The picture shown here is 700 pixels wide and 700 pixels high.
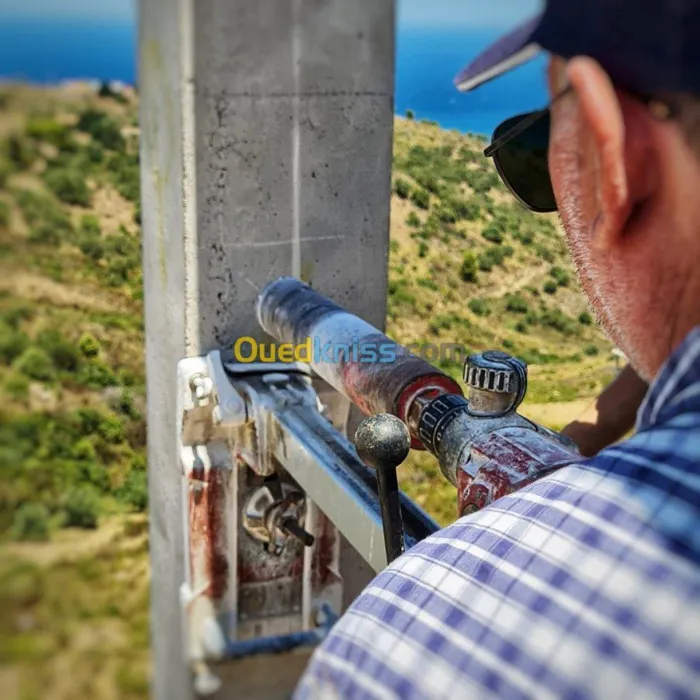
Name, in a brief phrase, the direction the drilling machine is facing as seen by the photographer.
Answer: facing away from the viewer and to the left of the viewer

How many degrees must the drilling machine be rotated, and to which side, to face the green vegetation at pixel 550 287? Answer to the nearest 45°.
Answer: approximately 45° to its right

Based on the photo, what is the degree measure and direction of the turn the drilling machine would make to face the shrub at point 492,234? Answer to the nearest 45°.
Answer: approximately 45° to its right

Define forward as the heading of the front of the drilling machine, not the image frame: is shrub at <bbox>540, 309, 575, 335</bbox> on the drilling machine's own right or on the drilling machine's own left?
on the drilling machine's own right

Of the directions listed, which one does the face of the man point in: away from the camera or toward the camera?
away from the camera

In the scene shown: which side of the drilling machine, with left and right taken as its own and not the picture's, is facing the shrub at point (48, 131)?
front

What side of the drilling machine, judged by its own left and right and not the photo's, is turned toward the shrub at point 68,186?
front

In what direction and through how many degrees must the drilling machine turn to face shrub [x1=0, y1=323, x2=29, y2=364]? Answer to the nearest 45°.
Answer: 0° — it already faces it

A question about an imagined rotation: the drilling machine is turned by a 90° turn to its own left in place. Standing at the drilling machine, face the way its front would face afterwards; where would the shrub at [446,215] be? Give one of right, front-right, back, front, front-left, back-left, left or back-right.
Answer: back-right
